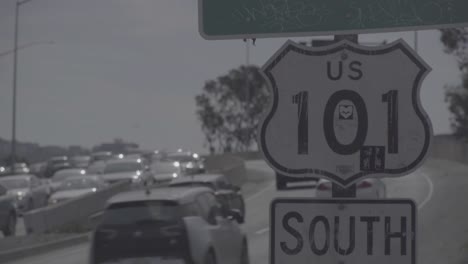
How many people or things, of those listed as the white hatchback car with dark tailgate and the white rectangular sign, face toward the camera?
1

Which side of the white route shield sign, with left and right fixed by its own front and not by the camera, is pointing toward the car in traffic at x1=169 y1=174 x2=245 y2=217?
back

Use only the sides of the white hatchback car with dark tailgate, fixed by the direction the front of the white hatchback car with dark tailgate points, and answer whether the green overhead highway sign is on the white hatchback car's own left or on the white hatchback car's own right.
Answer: on the white hatchback car's own right

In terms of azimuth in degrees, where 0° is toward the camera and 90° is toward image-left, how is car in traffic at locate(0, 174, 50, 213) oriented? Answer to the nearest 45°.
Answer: approximately 45°

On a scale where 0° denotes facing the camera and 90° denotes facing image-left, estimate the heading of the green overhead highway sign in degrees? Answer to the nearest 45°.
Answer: approximately 0°

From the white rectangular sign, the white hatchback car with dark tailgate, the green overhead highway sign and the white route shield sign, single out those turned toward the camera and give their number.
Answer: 3

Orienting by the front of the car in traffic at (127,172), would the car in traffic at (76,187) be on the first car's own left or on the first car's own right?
on the first car's own right

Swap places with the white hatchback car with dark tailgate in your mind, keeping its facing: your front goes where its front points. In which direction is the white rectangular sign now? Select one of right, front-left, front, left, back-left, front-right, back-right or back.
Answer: back-right

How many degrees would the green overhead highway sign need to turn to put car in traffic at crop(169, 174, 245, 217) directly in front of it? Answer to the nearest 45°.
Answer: approximately 180°
